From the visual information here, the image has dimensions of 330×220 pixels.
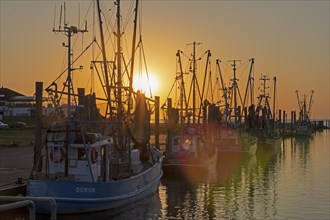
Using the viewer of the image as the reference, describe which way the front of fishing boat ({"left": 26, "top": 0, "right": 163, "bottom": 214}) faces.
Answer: facing away from the viewer and to the right of the viewer
